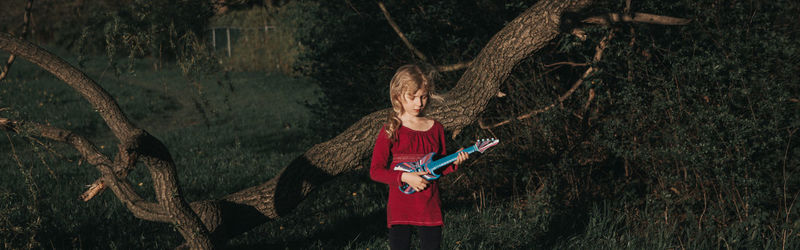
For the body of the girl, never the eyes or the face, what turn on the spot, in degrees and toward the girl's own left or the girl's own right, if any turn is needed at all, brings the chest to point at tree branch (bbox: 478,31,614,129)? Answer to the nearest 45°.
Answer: approximately 90° to the girl's own left

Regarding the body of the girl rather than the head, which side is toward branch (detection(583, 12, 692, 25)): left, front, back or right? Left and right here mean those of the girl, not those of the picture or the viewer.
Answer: left

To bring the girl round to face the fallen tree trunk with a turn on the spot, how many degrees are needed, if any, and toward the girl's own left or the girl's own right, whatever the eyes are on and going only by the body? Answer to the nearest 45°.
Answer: approximately 180°

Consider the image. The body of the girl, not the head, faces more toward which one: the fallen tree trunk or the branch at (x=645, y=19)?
the branch

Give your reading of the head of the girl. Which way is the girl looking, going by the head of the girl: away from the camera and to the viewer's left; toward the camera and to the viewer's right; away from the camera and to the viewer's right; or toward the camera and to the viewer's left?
toward the camera and to the viewer's right

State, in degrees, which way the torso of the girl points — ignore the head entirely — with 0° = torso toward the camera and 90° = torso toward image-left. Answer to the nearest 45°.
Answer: approximately 315°
